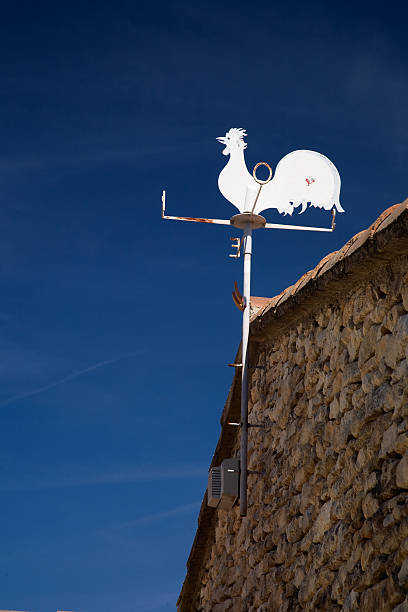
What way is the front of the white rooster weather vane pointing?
to the viewer's left
